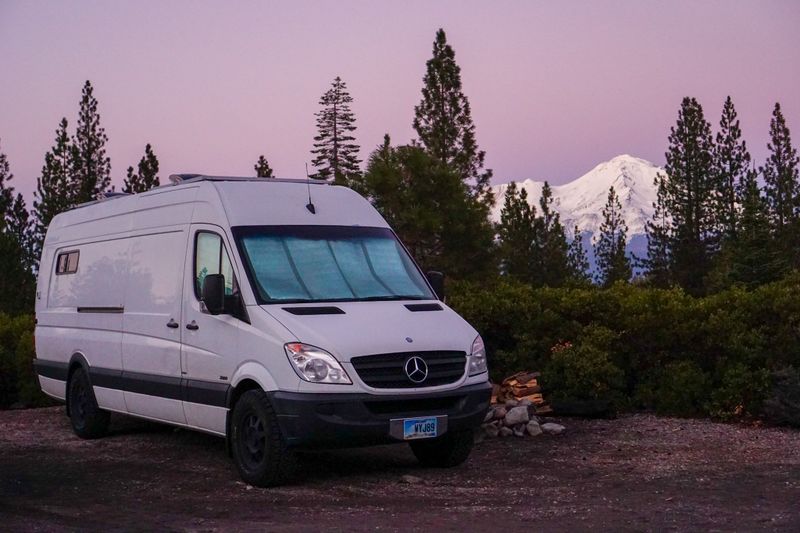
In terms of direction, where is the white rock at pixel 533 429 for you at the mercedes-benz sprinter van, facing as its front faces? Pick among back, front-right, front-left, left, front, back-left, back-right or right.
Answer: left

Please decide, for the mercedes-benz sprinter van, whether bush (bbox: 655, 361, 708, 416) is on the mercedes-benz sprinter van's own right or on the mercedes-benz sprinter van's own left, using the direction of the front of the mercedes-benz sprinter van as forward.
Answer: on the mercedes-benz sprinter van's own left

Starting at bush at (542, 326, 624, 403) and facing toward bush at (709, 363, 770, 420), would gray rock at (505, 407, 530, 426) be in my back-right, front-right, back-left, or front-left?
back-right

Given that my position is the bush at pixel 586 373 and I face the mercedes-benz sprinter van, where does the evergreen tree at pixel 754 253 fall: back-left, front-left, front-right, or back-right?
back-right

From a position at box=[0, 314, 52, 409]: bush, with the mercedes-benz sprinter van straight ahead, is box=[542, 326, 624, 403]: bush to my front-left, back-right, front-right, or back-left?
front-left

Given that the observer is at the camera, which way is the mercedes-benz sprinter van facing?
facing the viewer and to the right of the viewer

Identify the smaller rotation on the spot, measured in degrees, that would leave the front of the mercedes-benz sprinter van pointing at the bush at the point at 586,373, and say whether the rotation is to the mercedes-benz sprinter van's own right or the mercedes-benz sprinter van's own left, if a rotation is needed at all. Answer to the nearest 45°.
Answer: approximately 90° to the mercedes-benz sprinter van's own left

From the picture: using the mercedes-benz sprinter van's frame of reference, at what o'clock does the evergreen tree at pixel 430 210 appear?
The evergreen tree is roughly at 8 o'clock from the mercedes-benz sprinter van.

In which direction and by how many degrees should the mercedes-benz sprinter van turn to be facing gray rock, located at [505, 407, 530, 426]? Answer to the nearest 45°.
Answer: approximately 90° to its left

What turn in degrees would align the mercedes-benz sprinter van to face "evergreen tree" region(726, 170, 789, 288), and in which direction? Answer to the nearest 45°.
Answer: approximately 90° to its left
